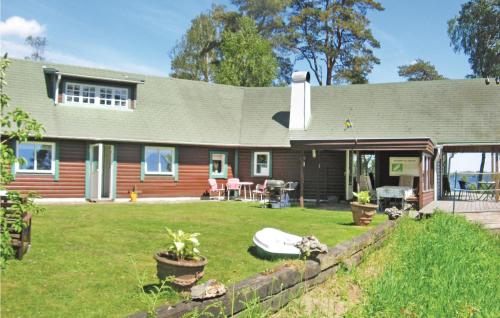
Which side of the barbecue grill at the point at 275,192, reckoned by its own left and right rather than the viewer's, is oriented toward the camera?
front

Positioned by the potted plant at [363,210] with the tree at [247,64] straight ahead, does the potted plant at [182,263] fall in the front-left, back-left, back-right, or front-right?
back-left

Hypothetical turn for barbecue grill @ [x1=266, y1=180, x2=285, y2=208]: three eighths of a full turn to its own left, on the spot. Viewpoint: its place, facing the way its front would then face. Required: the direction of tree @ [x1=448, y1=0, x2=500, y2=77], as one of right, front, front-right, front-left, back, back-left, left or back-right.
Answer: front

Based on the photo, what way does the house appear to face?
toward the camera

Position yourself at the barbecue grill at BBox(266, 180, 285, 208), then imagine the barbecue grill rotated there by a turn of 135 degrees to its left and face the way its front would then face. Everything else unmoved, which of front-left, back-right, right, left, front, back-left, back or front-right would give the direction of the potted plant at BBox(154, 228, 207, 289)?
back-right

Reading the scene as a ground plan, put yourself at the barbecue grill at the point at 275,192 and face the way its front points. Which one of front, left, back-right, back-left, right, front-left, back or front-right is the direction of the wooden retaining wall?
front

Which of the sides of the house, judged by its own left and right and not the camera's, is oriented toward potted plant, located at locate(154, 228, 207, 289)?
front

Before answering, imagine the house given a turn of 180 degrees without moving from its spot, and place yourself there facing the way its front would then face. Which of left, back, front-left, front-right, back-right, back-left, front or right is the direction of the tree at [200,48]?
front

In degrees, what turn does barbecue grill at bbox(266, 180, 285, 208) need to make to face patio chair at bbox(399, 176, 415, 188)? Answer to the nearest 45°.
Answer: approximately 90° to its left

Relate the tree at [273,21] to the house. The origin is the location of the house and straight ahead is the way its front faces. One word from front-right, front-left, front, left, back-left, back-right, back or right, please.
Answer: back

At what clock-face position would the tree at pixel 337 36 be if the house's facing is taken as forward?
The tree is roughly at 7 o'clock from the house.

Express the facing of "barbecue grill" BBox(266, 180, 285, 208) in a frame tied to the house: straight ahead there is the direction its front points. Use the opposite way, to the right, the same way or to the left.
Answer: the same way

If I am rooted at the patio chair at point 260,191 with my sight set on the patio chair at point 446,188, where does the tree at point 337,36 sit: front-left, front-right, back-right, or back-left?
front-left

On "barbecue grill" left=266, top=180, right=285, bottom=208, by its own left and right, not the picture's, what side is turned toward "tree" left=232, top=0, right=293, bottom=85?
back

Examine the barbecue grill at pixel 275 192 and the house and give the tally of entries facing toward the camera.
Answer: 2

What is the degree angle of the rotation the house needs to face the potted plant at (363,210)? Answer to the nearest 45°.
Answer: approximately 45° to its left
